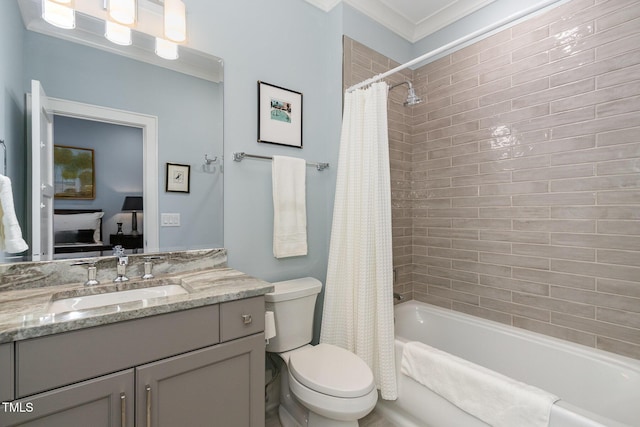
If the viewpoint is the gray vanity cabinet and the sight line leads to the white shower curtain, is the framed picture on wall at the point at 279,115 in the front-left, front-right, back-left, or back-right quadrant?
front-left

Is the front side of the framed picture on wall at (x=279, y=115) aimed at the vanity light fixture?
no

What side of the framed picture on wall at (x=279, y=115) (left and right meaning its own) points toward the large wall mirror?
right

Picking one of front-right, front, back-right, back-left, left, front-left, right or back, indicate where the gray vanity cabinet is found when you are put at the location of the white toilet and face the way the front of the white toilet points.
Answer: right

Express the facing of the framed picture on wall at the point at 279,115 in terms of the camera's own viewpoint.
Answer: facing the viewer and to the right of the viewer

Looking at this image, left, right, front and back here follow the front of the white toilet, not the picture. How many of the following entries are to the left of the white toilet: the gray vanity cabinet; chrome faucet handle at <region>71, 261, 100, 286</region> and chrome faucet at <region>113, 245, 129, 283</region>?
0

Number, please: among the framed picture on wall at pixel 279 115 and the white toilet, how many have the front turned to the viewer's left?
0

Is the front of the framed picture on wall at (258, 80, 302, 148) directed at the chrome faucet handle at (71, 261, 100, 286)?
no

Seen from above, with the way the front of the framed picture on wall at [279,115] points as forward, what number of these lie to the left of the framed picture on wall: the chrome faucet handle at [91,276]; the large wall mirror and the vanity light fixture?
0

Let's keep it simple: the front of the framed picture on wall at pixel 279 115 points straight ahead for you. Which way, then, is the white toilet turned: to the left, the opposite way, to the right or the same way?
the same way

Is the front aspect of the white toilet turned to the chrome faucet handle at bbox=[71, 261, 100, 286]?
no
